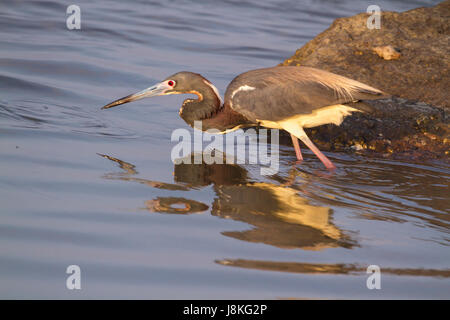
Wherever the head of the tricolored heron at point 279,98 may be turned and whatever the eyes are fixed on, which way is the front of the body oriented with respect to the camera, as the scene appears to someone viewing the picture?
to the viewer's left

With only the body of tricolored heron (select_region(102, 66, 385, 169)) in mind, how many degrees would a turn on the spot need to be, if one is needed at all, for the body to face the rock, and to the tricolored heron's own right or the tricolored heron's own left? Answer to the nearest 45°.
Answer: approximately 135° to the tricolored heron's own right
